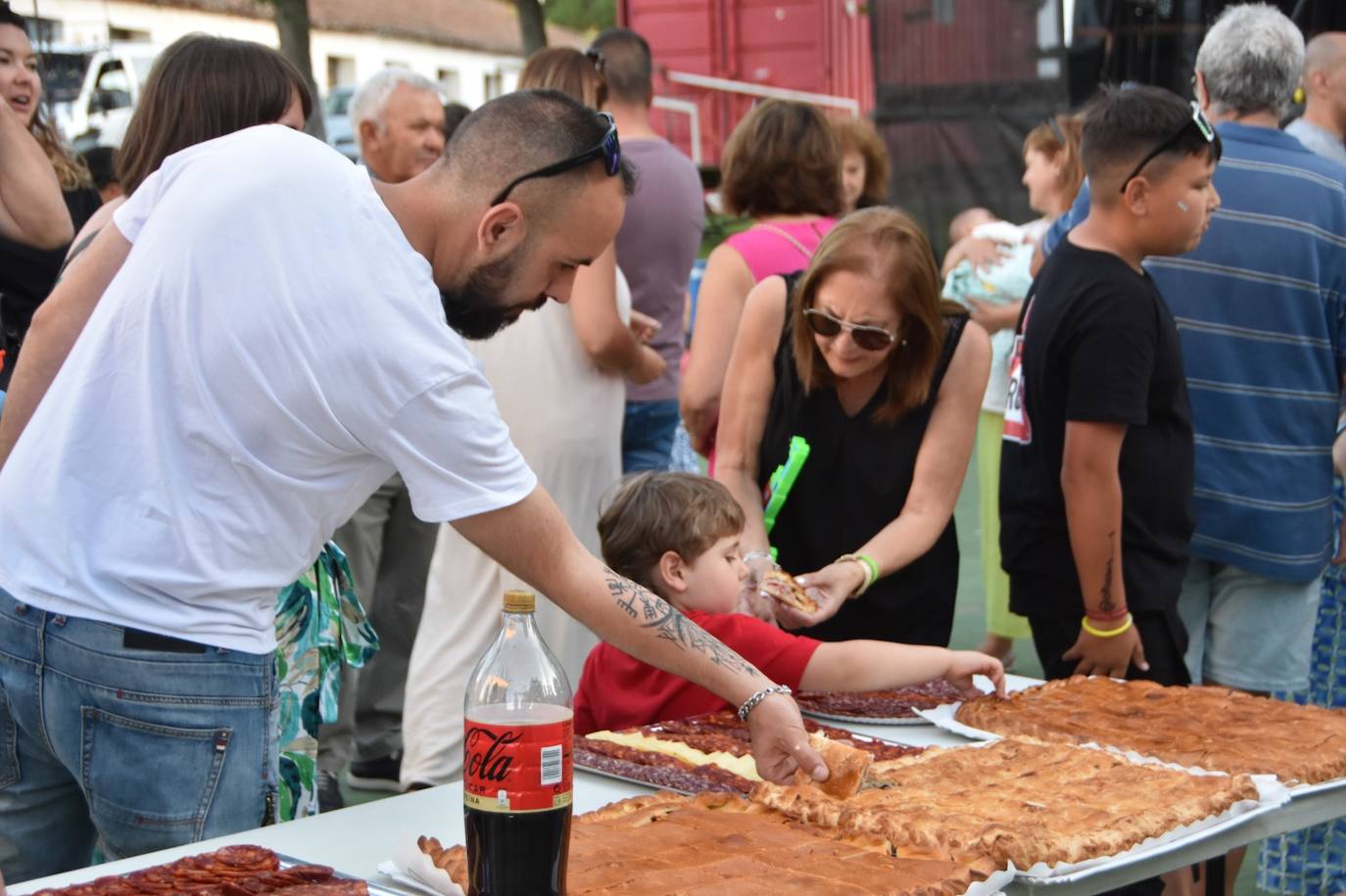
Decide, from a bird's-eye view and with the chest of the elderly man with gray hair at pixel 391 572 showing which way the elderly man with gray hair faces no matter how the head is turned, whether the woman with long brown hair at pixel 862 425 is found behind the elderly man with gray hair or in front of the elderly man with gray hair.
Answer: in front

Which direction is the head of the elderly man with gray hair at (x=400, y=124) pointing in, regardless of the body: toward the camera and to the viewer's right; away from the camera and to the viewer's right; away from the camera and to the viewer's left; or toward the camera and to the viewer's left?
toward the camera and to the viewer's right

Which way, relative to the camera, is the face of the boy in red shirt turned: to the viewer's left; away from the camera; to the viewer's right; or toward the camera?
to the viewer's right

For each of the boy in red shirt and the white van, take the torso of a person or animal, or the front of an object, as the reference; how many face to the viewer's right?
1

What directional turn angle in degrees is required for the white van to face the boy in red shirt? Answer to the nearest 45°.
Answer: approximately 45° to its left

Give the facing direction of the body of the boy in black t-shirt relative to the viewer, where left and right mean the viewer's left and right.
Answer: facing to the right of the viewer

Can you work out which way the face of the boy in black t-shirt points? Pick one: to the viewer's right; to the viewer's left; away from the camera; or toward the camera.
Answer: to the viewer's right

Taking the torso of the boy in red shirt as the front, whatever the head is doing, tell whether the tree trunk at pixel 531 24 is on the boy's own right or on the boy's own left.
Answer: on the boy's own left

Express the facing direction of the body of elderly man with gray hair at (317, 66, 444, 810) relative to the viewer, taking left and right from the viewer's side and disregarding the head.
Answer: facing the viewer and to the right of the viewer

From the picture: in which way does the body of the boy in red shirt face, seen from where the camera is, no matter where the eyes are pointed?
to the viewer's right

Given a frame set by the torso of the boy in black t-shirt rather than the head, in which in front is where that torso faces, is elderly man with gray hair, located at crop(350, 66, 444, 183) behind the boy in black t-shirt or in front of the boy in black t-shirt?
behind

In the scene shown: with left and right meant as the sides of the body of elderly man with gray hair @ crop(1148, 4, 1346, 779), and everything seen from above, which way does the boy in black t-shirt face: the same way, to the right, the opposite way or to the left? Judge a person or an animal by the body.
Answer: to the right

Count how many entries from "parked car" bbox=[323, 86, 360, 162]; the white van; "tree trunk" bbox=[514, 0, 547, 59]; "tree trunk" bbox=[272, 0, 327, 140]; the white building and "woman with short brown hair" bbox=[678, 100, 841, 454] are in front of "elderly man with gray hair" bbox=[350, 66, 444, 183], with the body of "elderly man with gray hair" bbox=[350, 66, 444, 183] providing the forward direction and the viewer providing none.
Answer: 1

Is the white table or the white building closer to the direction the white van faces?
the white table

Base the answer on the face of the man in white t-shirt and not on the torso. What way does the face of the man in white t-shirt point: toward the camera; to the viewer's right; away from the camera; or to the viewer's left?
to the viewer's right
